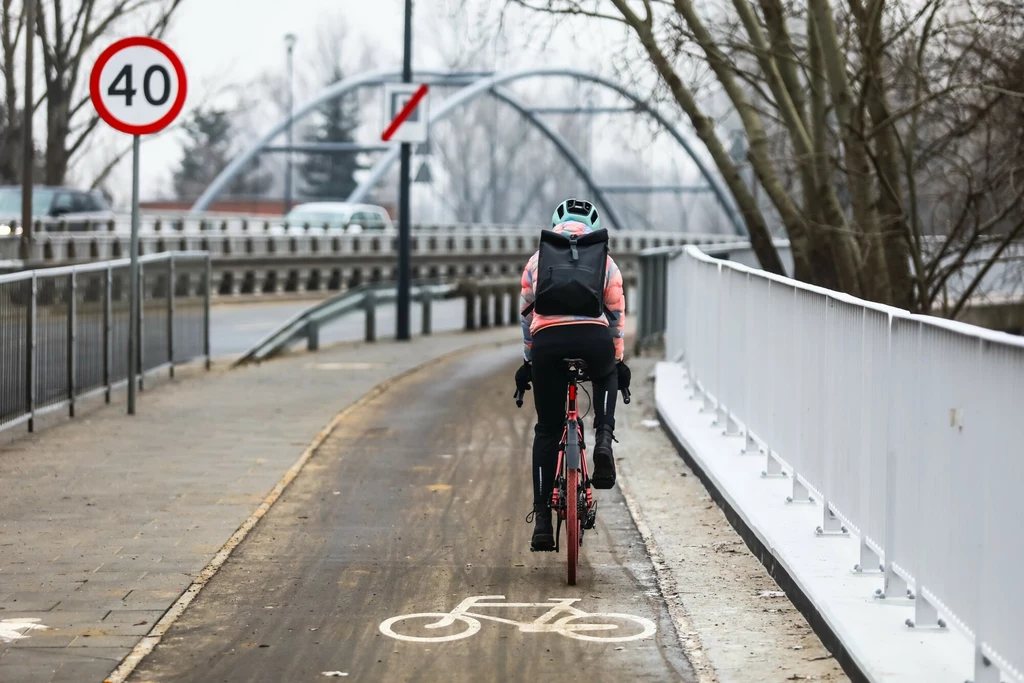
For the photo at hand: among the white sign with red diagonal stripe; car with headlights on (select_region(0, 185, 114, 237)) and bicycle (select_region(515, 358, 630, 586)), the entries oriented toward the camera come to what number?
1

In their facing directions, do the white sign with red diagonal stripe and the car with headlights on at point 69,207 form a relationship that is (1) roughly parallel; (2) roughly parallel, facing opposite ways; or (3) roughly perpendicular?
roughly perpendicular

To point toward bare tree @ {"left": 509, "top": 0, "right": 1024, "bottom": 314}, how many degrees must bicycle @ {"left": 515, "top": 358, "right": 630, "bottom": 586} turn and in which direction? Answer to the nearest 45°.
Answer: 0° — it already faces it

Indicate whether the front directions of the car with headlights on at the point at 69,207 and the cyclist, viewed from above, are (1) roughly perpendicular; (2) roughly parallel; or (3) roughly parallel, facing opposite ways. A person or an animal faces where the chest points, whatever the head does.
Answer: roughly perpendicular

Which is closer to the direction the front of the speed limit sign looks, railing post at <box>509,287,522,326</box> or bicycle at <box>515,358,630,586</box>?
the bicycle

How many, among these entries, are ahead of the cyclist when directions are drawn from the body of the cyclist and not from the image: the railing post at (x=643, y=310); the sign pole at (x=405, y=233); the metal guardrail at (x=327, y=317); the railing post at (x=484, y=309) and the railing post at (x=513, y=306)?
5

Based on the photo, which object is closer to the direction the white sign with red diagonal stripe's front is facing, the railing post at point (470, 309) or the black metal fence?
the black metal fence

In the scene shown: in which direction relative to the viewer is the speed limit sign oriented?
toward the camera

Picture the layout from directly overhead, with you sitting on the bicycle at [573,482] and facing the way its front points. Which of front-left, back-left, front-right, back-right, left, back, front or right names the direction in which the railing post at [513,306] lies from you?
front

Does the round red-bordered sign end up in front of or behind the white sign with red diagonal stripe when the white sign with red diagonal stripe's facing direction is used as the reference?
in front

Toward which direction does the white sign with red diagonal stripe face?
toward the camera

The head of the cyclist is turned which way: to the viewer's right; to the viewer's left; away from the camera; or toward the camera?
away from the camera

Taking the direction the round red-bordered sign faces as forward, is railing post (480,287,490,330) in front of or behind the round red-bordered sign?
behind

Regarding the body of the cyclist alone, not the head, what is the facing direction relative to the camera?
away from the camera

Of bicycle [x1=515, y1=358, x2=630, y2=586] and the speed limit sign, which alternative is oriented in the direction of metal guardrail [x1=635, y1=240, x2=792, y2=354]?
the bicycle

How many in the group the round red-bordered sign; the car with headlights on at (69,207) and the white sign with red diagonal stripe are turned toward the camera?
2

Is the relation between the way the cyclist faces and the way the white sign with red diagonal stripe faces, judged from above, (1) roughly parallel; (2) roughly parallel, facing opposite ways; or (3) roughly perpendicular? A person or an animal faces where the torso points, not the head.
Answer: roughly parallel, facing opposite ways

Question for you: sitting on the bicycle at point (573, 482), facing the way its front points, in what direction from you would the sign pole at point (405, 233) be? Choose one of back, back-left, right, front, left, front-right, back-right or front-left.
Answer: front

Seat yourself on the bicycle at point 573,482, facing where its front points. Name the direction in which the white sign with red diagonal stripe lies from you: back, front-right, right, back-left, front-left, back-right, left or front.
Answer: front
